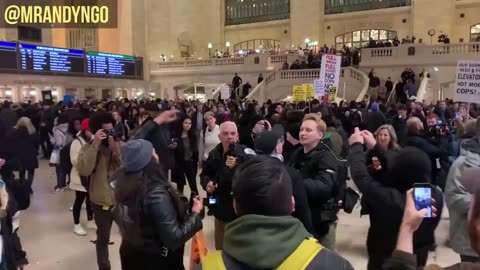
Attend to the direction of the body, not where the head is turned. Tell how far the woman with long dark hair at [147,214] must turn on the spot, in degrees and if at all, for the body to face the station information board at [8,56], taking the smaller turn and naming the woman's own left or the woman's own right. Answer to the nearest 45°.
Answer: approximately 45° to the woman's own left

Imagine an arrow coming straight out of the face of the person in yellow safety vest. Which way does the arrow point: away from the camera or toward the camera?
away from the camera

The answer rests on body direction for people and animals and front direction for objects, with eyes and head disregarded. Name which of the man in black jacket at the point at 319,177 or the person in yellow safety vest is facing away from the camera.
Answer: the person in yellow safety vest

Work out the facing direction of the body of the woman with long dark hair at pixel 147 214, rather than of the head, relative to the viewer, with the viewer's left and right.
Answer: facing away from the viewer and to the right of the viewer

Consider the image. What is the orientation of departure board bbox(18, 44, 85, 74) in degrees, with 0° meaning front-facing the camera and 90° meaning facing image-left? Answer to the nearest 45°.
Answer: approximately 315°

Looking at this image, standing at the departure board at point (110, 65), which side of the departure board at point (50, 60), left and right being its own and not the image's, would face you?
left

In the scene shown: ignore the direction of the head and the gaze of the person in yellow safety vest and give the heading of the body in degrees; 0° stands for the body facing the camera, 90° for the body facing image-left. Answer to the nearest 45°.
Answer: approximately 180°

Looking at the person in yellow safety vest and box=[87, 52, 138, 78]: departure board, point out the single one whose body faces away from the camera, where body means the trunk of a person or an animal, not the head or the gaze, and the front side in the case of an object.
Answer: the person in yellow safety vest

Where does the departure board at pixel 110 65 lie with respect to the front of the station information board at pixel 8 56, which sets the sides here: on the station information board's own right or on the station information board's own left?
on the station information board's own left
